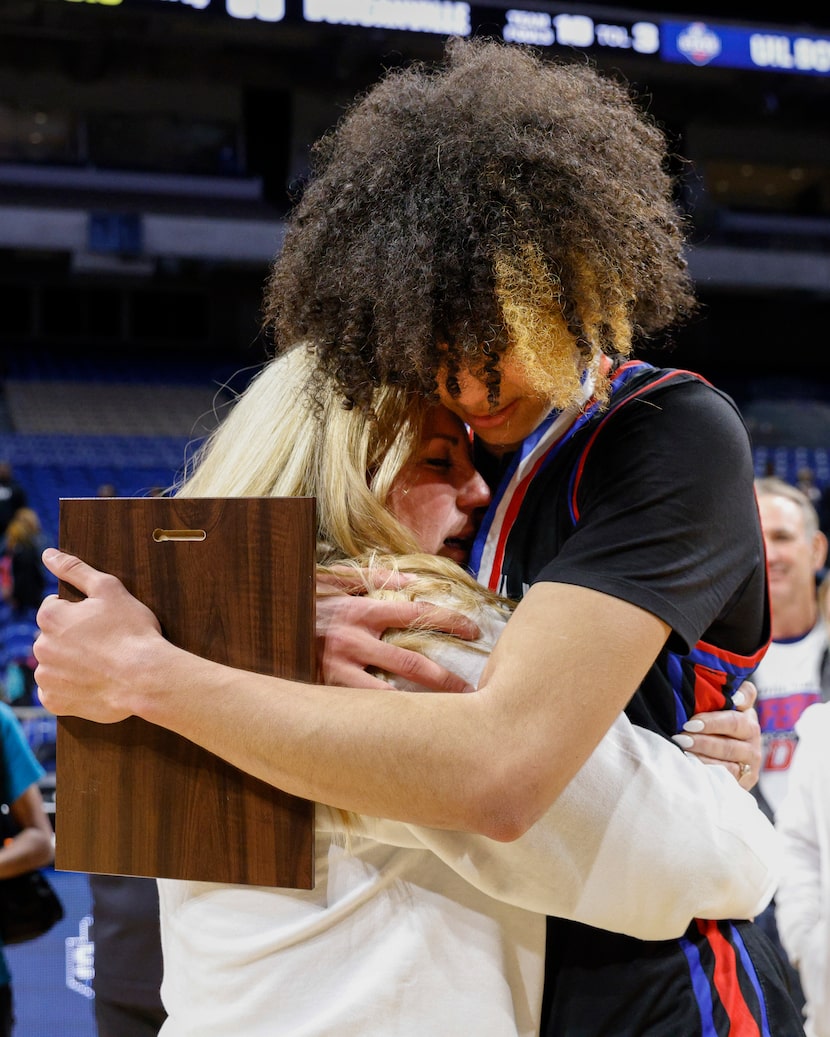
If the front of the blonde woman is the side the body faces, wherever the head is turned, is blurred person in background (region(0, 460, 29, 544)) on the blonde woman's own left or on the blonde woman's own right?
on the blonde woman's own left

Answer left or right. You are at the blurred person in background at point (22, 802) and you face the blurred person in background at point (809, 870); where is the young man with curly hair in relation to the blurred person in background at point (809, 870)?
right

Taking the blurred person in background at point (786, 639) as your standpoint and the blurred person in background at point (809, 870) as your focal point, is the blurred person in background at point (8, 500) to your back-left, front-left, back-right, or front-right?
back-right

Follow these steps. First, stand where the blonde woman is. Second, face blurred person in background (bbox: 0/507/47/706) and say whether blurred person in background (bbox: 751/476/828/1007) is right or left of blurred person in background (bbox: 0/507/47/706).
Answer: right

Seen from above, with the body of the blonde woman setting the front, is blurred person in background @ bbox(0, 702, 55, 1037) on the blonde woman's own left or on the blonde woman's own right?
on the blonde woman's own left

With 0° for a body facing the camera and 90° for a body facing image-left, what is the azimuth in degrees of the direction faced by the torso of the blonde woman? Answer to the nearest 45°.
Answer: approximately 270°

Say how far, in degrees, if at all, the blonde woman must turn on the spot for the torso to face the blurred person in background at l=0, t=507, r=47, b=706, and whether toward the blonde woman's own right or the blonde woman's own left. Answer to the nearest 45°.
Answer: approximately 90° to the blonde woman's own left

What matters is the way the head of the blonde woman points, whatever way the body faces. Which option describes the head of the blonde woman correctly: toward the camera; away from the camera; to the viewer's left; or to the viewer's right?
to the viewer's right
